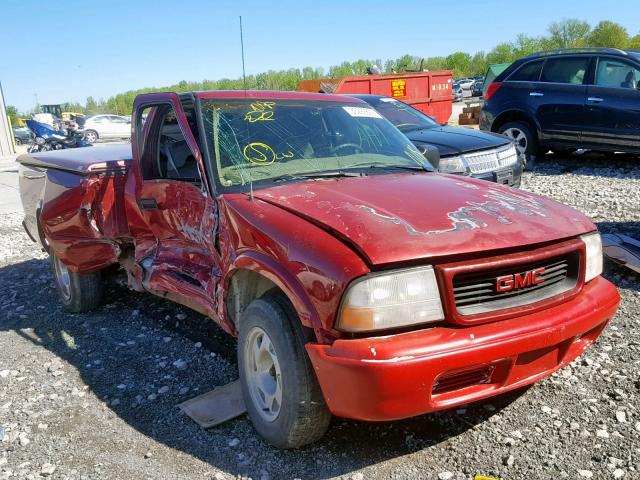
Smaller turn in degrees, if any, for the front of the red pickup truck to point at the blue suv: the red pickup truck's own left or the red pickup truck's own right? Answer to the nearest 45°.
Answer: approximately 90° to the red pickup truck's own left

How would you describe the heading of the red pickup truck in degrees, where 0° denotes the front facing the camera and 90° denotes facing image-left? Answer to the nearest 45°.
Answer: approximately 315°

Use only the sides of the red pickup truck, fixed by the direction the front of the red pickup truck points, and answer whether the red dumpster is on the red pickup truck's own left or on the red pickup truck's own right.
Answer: on the red pickup truck's own left

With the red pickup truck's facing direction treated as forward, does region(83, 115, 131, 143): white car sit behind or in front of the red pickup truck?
behind

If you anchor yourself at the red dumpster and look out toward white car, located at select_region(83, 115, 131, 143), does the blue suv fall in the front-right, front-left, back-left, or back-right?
back-left
